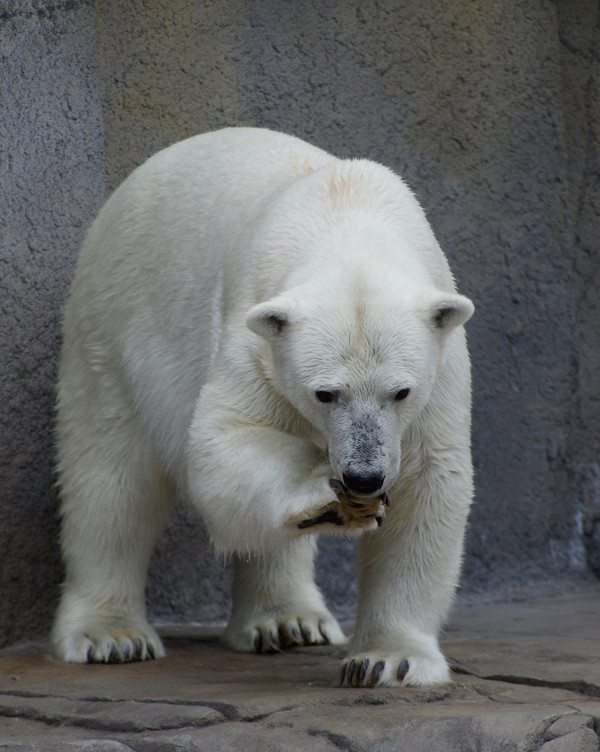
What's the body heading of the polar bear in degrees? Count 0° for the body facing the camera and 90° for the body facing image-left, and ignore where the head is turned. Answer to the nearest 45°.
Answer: approximately 315°
